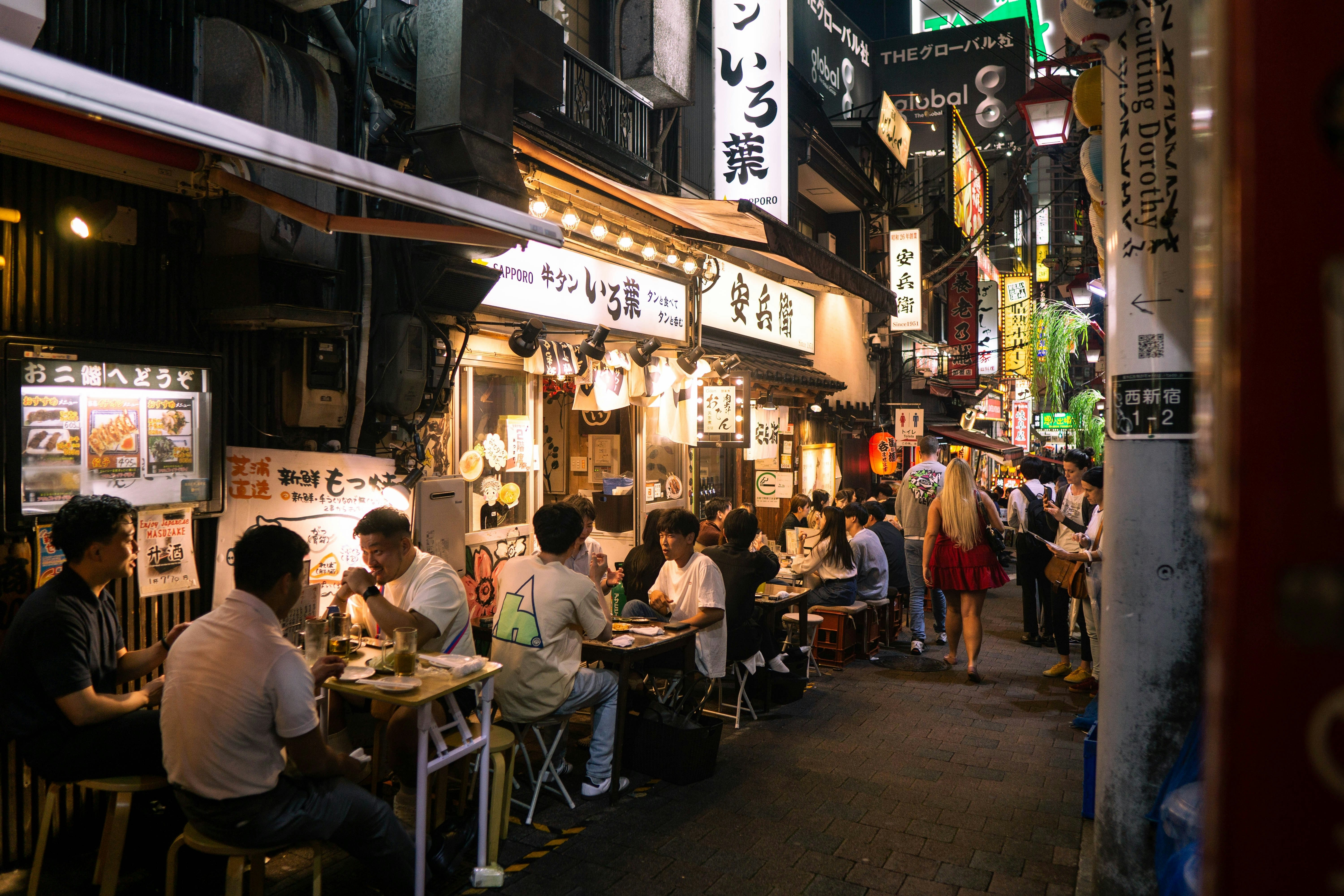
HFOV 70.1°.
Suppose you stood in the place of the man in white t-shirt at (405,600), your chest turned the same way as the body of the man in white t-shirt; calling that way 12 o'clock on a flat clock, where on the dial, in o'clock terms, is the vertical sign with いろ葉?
The vertical sign with いろ葉 is roughly at 6 o'clock from the man in white t-shirt.

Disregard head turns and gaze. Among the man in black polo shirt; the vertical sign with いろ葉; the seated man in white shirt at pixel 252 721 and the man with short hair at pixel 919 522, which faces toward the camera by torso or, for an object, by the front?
the vertical sign with いろ葉

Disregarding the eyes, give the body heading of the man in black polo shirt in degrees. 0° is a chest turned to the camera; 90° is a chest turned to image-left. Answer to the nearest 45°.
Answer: approximately 270°

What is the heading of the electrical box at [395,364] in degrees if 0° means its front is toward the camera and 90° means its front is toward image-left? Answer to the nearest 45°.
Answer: approximately 315°

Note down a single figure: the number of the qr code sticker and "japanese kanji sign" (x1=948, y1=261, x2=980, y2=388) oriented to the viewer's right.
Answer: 0

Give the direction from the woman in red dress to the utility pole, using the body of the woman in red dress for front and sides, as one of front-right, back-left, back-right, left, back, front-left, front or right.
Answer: back

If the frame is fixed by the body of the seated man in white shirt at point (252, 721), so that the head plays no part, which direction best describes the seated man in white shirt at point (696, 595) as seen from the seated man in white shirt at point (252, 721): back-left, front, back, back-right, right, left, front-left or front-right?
front

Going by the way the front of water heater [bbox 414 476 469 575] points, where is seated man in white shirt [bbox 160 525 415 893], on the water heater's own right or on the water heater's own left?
on the water heater's own right

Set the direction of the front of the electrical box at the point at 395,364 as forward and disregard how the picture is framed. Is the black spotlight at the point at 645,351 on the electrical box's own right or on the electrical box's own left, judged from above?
on the electrical box's own left

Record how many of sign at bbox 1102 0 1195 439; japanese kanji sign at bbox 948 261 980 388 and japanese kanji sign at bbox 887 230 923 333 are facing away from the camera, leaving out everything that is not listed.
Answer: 0

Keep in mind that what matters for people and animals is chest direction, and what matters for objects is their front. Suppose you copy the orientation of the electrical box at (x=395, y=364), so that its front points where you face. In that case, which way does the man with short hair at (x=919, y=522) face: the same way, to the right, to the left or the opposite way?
to the left

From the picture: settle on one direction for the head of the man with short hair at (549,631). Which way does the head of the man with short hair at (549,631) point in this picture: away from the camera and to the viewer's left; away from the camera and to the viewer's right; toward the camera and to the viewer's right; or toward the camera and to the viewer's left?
away from the camera and to the viewer's right

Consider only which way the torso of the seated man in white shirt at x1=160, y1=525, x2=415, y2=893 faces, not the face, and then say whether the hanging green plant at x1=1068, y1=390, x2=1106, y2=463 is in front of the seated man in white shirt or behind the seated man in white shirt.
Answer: in front

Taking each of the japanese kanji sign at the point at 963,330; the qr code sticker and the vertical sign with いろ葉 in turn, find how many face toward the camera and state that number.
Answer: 3
